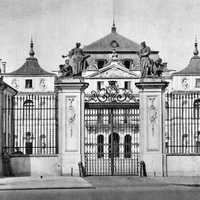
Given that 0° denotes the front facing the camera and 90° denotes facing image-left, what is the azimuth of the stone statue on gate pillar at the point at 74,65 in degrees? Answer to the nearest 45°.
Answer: approximately 0°

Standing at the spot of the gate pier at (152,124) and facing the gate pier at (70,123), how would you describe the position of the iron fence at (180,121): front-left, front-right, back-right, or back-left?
back-right

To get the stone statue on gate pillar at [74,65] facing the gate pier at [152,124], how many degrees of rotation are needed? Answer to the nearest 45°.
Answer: approximately 90° to its left

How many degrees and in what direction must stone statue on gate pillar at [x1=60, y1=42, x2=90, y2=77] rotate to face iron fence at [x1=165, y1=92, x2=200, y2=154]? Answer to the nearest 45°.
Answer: approximately 135° to its left
